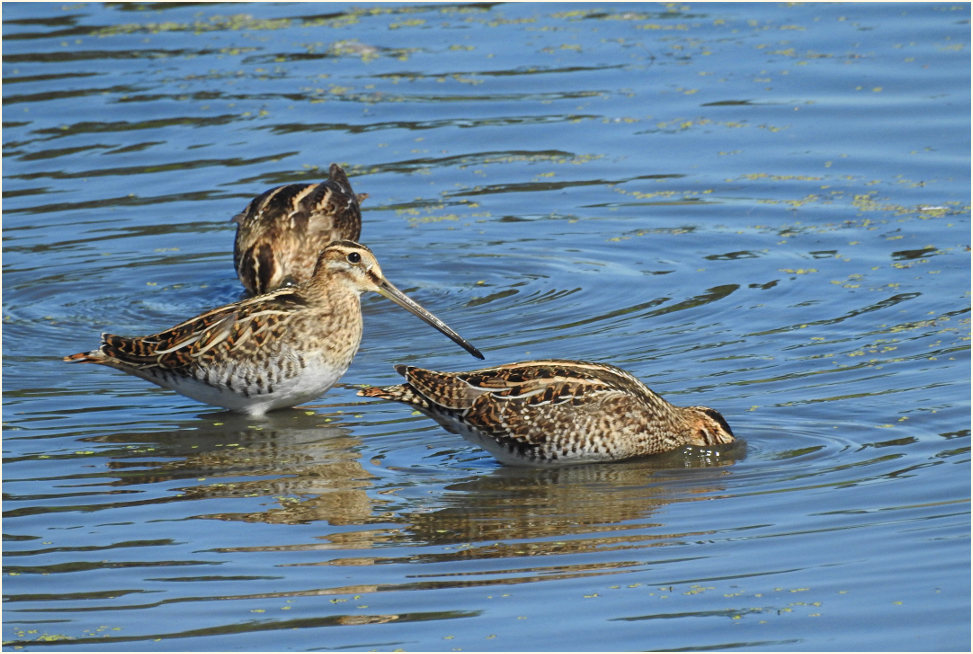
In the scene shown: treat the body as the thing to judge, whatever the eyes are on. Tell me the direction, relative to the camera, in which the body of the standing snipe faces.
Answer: to the viewer's right

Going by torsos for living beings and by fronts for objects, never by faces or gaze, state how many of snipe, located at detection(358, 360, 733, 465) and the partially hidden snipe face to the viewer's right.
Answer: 1

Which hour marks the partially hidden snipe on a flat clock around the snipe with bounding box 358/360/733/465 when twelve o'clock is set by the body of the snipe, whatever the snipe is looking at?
The partially hidden snipe is roughly at 8 o'clock from the snipe.

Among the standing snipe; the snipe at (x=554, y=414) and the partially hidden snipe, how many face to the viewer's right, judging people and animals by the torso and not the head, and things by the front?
2

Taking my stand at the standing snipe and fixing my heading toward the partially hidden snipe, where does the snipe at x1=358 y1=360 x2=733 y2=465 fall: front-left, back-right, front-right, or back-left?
back-right

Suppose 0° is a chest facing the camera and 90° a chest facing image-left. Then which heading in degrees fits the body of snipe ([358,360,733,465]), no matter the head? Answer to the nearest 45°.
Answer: approximately 270°

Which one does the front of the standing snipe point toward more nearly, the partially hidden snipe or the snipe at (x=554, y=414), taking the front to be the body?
the snipe

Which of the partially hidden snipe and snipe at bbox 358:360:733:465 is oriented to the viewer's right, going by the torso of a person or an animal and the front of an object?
the snipe

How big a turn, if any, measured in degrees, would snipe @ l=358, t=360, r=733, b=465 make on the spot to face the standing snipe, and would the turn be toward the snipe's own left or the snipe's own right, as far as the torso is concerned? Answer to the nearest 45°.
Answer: approximately 135° to the snipe's own left

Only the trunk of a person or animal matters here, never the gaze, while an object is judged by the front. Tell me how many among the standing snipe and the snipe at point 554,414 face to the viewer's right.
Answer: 2

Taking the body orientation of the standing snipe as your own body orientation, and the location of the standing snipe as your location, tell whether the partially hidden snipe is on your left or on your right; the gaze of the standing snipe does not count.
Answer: on your left
